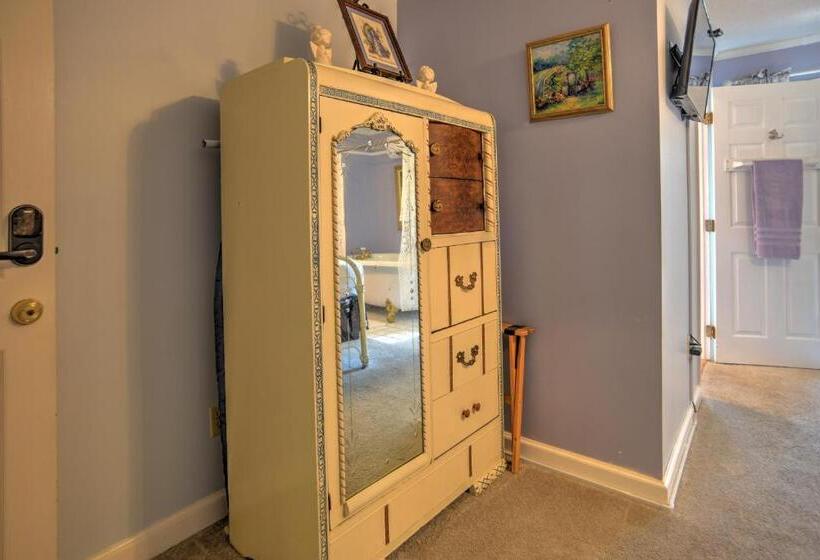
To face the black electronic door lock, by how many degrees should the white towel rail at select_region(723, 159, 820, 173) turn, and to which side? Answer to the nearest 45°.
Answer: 0° — it already faces it

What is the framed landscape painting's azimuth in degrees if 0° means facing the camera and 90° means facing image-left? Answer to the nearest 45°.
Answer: approximately 45°

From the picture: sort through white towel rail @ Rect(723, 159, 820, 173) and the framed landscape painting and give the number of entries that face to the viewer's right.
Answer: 0

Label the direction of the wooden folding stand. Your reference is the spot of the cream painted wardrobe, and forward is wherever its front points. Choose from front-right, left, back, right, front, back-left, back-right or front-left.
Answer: left

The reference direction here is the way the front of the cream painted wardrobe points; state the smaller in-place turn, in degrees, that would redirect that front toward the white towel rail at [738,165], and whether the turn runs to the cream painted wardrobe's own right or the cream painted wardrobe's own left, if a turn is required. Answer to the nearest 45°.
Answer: approximately 90° to the cream painted wardrobe's own left

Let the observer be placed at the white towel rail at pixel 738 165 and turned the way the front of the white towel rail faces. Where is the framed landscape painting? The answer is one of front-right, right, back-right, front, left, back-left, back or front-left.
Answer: front

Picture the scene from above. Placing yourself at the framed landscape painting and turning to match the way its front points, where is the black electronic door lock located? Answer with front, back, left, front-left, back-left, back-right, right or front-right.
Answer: front

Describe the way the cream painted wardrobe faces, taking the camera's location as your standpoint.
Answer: facing the viewer and to the right of the viewer

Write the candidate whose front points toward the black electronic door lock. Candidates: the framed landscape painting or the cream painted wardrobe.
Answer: the framed landscape painting

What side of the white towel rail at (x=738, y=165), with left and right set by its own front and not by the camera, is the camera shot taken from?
front

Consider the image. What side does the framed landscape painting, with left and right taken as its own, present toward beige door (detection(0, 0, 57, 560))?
front
